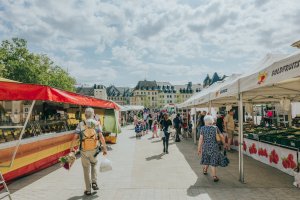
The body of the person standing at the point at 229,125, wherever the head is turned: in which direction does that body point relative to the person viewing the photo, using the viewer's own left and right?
facing to the right of the viewer

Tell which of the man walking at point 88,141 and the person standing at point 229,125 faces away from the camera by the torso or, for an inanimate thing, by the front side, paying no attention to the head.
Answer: the man walking

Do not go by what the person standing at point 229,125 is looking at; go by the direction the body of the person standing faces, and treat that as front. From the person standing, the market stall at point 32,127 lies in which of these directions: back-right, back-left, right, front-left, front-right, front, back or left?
back-right

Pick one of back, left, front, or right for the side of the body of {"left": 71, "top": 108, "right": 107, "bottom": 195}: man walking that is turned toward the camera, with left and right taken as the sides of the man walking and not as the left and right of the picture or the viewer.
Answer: back

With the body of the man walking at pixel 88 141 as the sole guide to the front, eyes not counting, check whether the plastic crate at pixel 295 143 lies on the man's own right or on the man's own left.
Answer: on the man's own right

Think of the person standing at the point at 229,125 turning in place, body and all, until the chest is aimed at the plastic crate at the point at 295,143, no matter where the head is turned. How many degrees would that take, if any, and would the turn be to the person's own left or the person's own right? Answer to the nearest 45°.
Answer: approximately 90° to the person's own right

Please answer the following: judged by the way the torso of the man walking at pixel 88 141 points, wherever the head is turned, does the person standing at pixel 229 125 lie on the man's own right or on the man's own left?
on the man's own right
